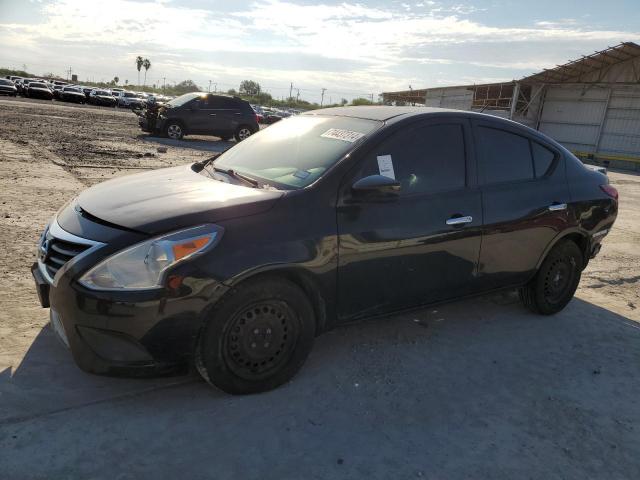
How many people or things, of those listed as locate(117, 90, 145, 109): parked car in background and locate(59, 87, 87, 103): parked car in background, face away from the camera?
0

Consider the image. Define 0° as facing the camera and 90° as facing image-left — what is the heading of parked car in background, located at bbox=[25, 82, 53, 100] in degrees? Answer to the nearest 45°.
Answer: approximately 315°

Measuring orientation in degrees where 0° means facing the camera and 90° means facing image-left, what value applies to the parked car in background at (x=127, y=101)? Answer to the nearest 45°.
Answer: approximately 315°

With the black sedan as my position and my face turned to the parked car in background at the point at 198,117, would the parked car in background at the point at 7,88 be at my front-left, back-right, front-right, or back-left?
front-left

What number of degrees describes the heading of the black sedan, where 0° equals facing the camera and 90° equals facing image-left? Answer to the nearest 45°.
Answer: approximately 45°

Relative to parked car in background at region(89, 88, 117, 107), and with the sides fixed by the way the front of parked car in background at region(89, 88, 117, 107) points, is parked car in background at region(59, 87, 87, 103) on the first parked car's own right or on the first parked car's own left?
on the first parked car's own right

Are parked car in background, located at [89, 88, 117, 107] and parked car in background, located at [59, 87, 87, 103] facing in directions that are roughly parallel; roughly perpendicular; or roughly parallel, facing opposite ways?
roughly parallel

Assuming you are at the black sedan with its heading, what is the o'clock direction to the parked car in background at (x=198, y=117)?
The parked car in background is roughly at 4 o'clock from the black sedan.

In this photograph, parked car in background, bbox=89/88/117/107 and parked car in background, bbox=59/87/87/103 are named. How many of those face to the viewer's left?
0

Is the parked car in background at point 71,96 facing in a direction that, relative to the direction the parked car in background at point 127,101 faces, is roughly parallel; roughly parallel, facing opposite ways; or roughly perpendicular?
roughly parallel
